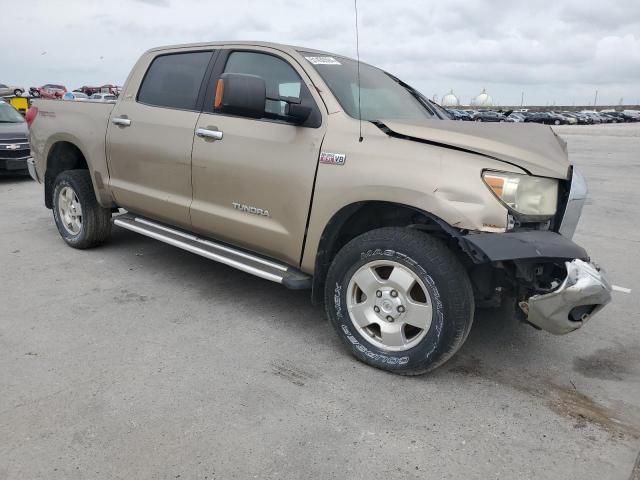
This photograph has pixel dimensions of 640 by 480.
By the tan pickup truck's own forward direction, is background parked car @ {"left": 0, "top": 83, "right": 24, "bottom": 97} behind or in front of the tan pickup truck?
behind

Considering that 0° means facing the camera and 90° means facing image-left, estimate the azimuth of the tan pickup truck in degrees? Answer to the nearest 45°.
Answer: approximately 315°

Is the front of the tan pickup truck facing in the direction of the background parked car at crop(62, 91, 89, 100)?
no

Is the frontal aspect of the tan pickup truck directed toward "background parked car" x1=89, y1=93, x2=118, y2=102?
no

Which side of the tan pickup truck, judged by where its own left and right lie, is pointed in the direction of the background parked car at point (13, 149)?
back

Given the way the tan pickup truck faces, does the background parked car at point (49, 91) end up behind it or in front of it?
behind
